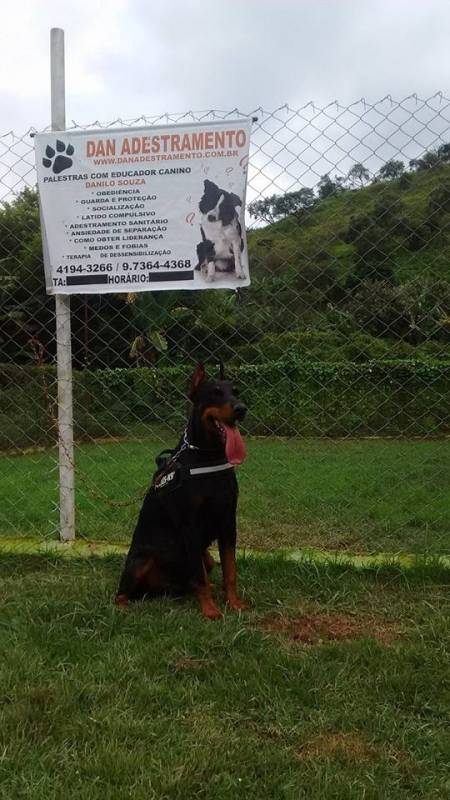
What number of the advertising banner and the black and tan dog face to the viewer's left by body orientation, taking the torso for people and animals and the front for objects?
0

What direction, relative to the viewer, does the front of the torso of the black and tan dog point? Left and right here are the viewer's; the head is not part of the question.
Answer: facing the viewer and to the right of the viewer

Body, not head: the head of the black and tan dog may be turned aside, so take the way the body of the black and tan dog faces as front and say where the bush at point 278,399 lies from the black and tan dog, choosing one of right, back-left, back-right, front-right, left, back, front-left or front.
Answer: back-left

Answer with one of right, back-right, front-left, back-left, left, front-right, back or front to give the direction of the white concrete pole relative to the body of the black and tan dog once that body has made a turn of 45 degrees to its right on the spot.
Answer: back-right

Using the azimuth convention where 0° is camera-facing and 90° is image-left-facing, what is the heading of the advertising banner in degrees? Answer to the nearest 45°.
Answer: approximately 0°
